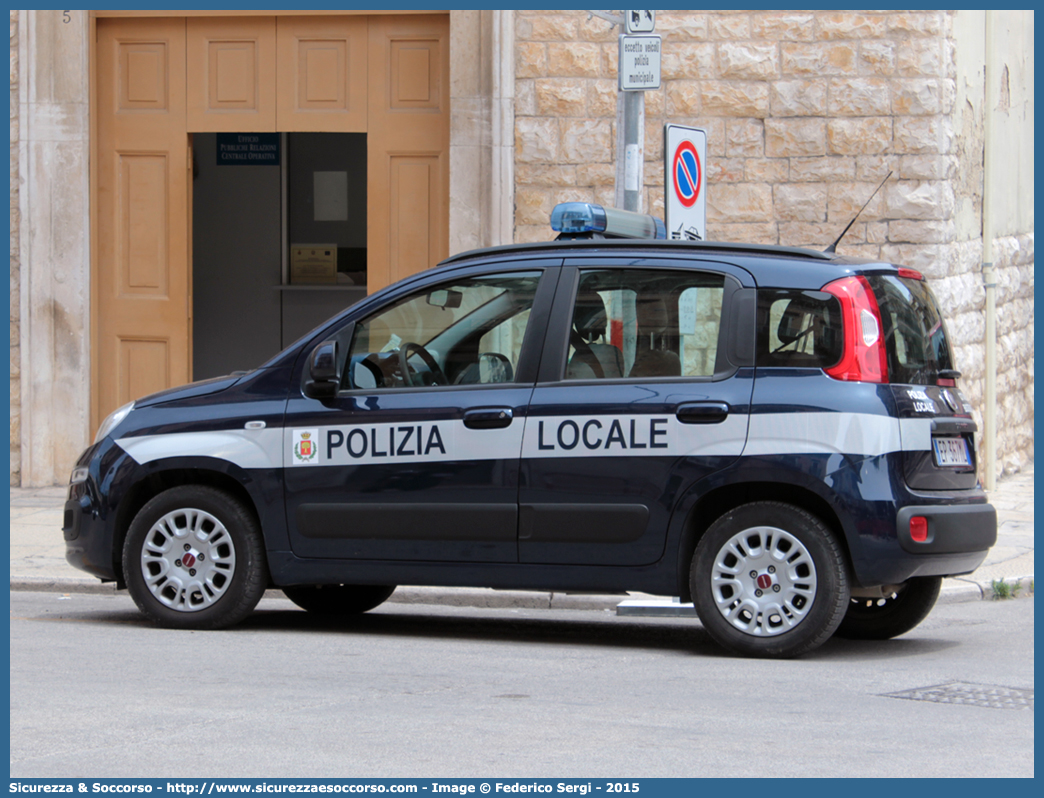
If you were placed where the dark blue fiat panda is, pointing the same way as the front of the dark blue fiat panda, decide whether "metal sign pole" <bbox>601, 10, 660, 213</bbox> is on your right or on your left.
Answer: on your right

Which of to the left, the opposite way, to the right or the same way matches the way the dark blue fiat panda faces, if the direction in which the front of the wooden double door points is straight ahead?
to the right

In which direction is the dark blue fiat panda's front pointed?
to the viewer's left

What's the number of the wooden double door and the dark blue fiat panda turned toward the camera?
1

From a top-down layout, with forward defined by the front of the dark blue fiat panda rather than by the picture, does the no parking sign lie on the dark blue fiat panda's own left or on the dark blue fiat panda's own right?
on the dark blue fiat panda's own right

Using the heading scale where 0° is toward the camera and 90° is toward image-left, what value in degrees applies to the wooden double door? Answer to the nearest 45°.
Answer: approximately 0°

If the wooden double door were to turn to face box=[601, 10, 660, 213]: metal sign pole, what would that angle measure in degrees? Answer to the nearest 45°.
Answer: approximately 45° to its left
